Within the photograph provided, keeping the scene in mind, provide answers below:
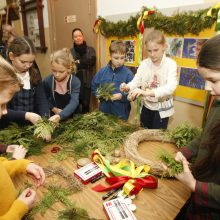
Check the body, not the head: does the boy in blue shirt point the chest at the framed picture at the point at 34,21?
no

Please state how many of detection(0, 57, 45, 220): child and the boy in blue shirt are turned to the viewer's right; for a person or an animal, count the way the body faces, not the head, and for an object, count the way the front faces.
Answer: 1

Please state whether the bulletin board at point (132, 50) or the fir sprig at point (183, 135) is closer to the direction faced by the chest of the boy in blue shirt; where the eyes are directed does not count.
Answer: the fir sprig

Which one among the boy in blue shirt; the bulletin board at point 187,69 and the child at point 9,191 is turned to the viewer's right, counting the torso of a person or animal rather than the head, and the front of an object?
the child

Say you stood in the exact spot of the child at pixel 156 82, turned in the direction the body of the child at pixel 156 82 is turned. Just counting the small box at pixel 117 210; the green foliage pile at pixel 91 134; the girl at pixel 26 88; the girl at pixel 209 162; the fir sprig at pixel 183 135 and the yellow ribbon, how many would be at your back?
0

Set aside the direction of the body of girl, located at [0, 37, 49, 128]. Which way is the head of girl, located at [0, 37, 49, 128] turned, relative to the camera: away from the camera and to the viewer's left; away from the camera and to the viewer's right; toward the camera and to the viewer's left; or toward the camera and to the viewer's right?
toward the camera and to the viewer's right

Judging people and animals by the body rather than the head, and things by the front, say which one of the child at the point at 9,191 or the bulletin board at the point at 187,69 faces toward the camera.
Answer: the bulletin board

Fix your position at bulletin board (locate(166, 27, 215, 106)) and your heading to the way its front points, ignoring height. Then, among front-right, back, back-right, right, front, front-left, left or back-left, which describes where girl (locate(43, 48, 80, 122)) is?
front-right

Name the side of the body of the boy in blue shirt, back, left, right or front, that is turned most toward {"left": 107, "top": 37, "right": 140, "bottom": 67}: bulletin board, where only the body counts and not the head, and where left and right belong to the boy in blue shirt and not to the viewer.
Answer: back

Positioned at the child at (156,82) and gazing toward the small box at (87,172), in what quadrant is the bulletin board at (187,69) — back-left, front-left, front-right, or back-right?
back-left

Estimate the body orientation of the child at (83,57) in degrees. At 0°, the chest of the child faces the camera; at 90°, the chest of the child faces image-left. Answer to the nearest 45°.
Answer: approximately 0°

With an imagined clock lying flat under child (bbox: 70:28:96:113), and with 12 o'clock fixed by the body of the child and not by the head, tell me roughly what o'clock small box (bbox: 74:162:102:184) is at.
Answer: The small box is roughly at 12 o'clock from the child.

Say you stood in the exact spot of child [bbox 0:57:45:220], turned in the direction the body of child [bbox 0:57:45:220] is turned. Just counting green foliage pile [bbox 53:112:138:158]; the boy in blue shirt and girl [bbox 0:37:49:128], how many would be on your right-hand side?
0

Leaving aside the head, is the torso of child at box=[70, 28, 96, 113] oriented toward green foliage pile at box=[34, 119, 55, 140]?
yes

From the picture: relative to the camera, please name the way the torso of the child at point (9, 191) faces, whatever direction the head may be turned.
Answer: to the viewer's right

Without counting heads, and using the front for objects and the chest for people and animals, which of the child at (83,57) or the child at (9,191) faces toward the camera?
the child at (83,57)

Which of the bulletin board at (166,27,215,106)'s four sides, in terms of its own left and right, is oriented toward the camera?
front

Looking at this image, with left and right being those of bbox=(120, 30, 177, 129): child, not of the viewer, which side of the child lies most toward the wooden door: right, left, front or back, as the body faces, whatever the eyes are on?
right

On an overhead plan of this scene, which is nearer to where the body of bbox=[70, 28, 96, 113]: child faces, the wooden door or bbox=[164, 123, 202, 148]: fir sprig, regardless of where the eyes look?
the fir sprig

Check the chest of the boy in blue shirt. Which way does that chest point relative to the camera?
toward the camera

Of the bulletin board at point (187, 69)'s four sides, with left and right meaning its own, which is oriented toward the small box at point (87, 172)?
front

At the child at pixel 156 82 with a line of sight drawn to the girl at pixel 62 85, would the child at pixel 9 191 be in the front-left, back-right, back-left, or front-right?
front-left
